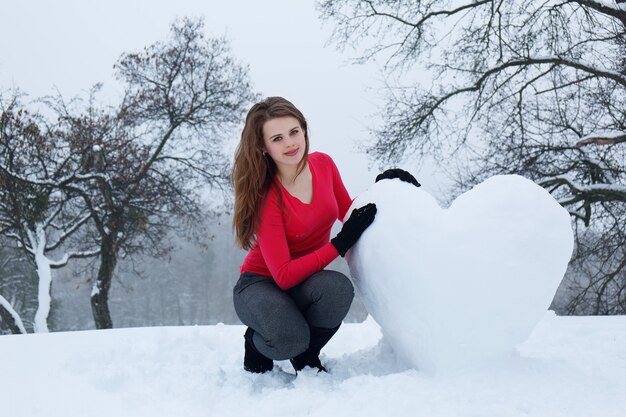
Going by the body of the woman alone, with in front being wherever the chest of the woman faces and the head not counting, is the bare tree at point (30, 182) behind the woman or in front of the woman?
behind

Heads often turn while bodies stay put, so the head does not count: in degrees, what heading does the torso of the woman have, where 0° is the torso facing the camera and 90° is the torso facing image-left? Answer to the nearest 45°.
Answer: approximately 315°

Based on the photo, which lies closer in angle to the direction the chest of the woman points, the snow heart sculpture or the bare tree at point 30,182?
the snow heart sculpture

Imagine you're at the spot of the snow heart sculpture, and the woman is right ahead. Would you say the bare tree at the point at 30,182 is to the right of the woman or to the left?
right

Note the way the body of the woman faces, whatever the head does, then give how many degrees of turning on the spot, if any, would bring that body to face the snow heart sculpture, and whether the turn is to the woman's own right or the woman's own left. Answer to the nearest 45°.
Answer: approximately 45° to the woman's own left
